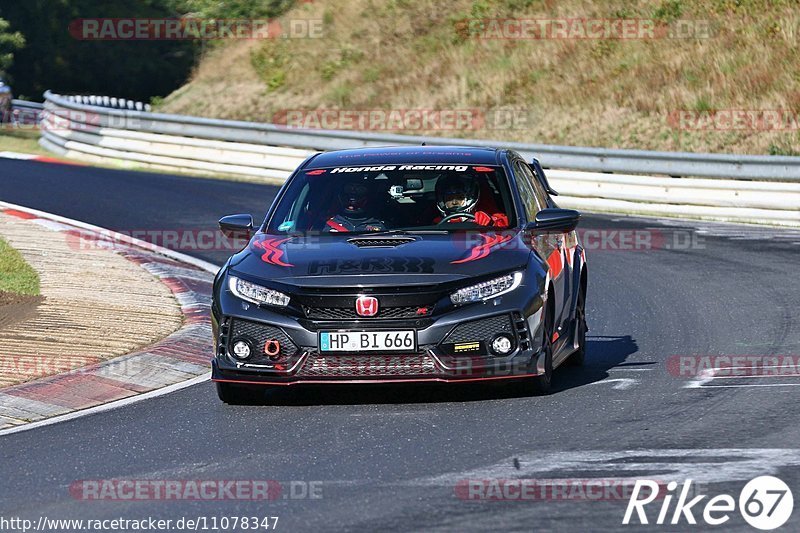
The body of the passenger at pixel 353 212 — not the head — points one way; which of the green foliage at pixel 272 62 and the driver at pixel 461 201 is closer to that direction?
the driver

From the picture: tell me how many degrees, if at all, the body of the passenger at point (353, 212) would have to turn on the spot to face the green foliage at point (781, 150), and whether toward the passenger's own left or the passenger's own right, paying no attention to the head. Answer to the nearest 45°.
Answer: approximately 135° to the passenger's own left

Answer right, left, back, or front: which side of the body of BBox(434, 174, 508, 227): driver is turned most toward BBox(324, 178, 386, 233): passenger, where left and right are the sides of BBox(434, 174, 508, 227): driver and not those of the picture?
right

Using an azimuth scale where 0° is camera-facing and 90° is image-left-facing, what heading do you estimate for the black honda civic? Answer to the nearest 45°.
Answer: approximately 0°

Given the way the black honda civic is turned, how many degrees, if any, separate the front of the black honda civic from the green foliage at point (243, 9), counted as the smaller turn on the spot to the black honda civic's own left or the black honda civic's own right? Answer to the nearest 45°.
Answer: approximately 180°

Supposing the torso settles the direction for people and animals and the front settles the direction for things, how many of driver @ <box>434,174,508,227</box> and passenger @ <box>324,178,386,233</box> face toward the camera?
2

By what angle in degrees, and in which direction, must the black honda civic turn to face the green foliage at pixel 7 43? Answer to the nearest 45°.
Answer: approximately 180°

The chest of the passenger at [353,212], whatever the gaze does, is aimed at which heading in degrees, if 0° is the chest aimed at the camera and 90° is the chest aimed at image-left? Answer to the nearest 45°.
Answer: approximately 0°
